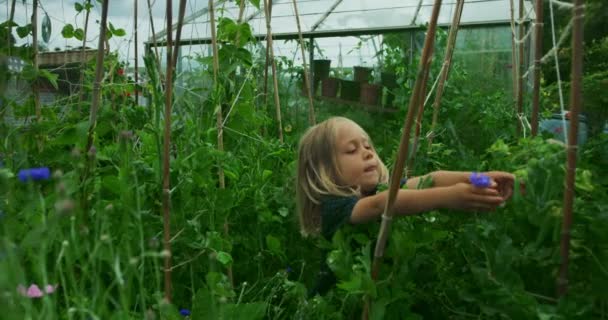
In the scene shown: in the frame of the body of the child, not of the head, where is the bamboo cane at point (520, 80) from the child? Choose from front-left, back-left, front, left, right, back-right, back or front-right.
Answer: front-left

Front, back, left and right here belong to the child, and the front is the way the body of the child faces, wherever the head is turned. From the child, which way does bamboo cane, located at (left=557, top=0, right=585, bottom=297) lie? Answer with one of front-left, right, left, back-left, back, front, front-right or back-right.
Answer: front-right

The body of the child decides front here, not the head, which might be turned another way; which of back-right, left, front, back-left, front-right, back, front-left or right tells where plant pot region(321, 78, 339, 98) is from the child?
left

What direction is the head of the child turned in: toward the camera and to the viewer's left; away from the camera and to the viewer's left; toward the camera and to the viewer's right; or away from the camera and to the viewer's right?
toward the camera and to the viewer's right

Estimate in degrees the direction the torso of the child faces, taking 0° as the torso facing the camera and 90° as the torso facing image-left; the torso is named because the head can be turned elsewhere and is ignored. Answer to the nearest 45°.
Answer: approximately 270°

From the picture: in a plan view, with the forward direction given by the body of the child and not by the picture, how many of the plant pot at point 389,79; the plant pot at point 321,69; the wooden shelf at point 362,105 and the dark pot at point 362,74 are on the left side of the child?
4

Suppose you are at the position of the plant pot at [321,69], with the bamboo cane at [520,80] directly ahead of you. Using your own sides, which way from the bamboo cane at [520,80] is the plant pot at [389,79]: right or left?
left

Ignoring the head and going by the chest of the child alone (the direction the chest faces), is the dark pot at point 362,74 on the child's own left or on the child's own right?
on the child's own left

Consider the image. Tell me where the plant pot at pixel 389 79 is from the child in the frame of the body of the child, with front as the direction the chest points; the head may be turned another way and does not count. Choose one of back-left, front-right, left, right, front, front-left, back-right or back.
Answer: left

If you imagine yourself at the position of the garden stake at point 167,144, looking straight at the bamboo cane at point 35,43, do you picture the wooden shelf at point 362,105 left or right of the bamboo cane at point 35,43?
right

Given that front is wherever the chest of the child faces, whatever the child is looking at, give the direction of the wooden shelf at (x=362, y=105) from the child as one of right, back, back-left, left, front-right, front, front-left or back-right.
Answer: left

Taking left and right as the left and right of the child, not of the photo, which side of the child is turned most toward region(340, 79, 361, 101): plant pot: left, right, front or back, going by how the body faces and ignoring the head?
left

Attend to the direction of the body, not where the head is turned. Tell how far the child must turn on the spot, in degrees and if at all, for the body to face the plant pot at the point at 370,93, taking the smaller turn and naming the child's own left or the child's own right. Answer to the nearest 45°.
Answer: approximately 90° to the child's own left
